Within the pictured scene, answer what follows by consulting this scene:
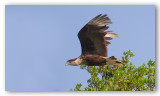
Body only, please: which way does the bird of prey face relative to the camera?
to the viewer's left
